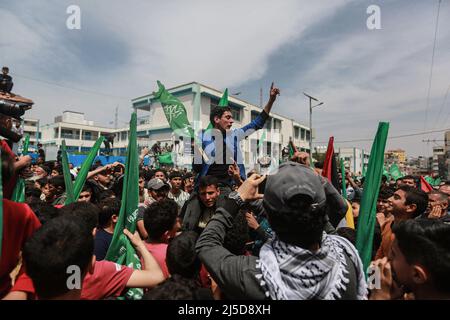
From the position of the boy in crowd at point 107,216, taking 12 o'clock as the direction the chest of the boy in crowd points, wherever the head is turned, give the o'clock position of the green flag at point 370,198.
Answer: The green flag is roughly at 3 o'clock from the boy in crowd.

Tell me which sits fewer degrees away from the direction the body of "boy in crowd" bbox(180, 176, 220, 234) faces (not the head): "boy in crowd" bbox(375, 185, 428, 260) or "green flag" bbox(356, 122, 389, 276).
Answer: the green flag

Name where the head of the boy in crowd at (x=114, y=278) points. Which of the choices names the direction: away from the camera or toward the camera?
away from the camera

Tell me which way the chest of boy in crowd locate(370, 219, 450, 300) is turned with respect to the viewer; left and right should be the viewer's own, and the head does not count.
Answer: facing to the left of the viewer

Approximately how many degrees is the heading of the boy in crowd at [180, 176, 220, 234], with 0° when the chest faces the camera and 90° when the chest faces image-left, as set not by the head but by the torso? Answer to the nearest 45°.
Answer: approximately 315°
